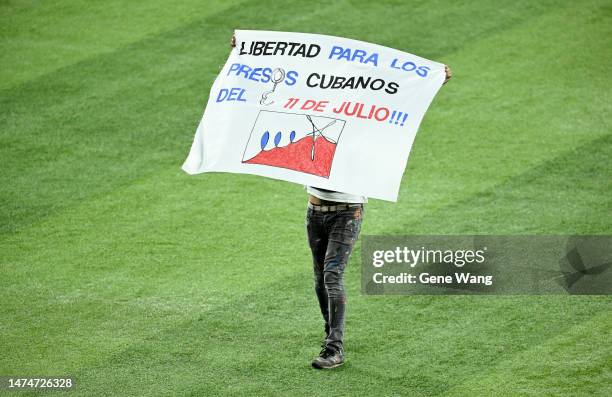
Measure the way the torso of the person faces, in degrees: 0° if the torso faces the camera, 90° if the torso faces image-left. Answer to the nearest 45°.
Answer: approximately 45°
